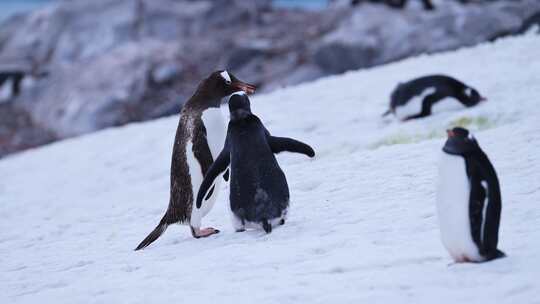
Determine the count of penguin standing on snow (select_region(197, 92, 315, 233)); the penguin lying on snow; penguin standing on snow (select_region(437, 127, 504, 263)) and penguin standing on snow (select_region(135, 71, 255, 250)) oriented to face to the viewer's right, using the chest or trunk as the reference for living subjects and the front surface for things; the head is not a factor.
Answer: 2

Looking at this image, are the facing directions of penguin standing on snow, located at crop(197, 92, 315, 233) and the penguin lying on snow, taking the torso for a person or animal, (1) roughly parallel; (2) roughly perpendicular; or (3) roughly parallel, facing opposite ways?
roughly perpendicular

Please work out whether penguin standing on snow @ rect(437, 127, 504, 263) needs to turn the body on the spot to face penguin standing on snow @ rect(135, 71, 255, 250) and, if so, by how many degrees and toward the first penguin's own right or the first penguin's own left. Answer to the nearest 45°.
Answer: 0° — it already faces it

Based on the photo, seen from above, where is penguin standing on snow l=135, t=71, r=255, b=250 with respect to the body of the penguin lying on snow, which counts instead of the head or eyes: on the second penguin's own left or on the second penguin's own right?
on the second penguin's own right

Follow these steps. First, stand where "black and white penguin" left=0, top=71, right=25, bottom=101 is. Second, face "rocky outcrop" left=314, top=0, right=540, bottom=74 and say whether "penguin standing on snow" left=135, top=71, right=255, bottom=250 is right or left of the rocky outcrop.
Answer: right

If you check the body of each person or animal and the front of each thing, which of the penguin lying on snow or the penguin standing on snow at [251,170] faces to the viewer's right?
the penguin lying on snow

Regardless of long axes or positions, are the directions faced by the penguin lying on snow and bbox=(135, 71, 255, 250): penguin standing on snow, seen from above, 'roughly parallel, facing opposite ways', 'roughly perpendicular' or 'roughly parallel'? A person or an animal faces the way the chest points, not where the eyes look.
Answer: roughly parallel

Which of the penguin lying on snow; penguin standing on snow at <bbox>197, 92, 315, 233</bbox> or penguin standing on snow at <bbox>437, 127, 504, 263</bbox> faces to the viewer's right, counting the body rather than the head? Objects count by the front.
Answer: the penguin lying on snow

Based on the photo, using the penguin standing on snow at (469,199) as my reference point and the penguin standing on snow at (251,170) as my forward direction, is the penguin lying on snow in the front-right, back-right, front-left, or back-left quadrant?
front-right

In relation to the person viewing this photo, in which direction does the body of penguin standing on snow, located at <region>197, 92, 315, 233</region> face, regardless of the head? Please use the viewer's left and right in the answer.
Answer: facing away from the viewer

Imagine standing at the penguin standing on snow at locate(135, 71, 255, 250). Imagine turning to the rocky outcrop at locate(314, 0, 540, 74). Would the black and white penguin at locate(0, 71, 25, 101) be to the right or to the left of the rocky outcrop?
left

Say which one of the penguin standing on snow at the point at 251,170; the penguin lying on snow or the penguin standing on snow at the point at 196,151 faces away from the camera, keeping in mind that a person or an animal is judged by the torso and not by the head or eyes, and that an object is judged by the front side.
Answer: the penguin standing on snow at the point at 251,170

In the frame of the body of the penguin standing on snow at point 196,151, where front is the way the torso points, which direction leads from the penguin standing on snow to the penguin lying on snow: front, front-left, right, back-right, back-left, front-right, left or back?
front-left

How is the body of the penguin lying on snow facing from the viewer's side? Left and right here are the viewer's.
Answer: facing to the right of the viewer

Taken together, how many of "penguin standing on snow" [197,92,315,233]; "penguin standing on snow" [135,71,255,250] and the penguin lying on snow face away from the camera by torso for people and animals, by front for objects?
1

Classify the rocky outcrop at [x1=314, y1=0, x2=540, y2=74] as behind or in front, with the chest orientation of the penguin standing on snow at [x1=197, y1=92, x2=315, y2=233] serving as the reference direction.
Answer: in front

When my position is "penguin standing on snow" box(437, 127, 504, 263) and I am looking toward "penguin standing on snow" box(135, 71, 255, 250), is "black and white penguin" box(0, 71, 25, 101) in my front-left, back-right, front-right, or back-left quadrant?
front-right

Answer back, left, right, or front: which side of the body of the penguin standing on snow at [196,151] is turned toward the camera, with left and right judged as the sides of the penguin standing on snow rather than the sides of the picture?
right

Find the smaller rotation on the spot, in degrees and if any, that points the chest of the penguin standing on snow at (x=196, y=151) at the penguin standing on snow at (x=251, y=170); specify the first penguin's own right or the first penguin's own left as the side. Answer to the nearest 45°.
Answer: approximately 45° to the first penguin's own right

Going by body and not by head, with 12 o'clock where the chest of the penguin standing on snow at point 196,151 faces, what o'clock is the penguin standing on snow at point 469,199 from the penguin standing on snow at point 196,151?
the penguin standing on snow at point 469,199 is roughly at 2 o'clock from the penguin standing on snow at point 196,151.

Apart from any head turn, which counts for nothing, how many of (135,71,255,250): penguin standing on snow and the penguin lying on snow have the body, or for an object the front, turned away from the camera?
0
